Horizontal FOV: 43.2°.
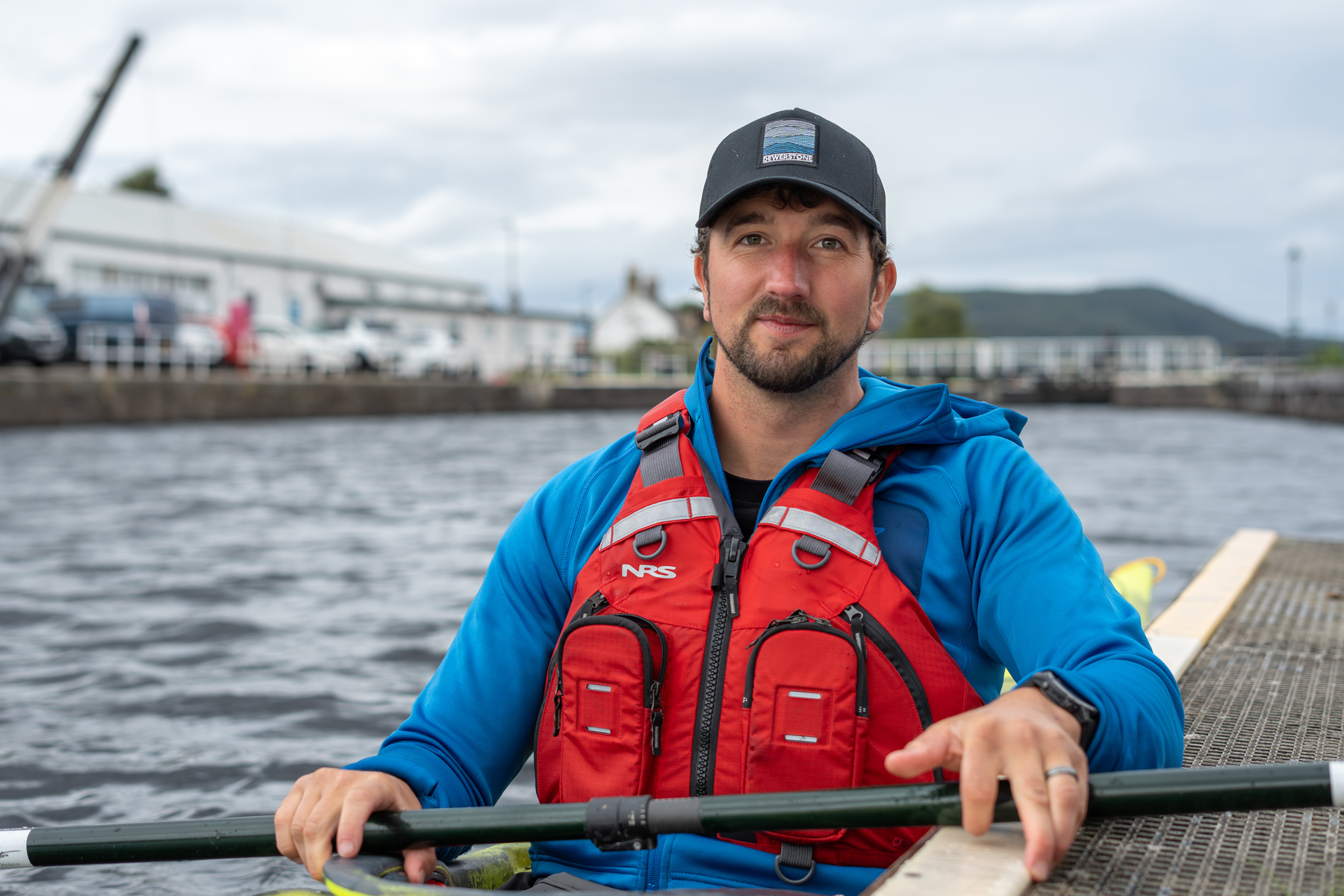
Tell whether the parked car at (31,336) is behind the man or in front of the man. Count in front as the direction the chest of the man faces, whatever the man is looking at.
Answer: behind

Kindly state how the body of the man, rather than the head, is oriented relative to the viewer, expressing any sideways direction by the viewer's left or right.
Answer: facing the viewer

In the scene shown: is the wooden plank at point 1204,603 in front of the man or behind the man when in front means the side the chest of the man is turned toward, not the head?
behind

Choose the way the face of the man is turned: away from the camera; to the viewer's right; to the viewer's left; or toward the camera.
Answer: toward the camera

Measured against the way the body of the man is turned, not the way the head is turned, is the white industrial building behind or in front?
behind

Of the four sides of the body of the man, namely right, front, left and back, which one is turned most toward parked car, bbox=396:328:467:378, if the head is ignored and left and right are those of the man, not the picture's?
back
